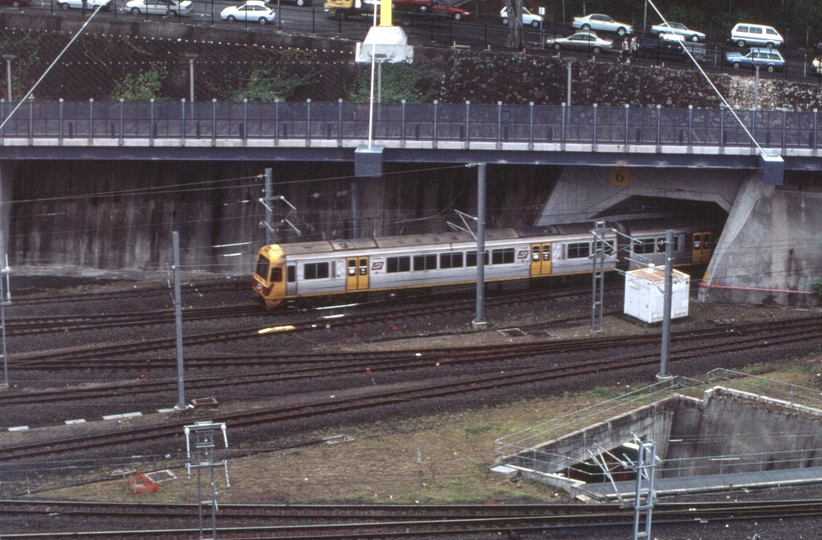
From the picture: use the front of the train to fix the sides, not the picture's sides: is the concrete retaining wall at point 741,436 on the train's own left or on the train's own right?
on the train's own left

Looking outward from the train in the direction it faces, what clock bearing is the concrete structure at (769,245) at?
The concrete structure is roughly at 7 o'clock from the train.

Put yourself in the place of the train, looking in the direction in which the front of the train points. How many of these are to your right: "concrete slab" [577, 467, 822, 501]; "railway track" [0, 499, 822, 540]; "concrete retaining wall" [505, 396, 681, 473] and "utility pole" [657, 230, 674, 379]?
0

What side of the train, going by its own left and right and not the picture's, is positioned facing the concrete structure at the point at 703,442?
left

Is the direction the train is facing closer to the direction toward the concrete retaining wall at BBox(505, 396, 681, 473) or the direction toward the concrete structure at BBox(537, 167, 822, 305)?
the concrete retaining wall

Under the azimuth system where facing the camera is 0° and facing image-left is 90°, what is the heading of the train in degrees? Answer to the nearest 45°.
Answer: approximately 45°

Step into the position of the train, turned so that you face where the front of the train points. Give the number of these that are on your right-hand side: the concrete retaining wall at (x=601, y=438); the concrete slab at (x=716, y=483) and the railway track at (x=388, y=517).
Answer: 0

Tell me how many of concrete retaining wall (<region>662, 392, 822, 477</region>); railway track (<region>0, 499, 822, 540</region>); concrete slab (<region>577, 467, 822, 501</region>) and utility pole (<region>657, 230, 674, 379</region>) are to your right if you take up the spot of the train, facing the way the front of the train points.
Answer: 0

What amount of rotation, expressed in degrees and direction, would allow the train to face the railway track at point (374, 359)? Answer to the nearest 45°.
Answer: approximately 45° to its left

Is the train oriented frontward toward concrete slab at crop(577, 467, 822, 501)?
no

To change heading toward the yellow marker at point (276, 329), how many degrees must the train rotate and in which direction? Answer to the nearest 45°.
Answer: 0° — it already faces it

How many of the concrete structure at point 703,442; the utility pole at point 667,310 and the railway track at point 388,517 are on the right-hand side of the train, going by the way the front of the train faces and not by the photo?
0

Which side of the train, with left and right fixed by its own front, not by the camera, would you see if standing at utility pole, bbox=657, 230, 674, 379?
left
